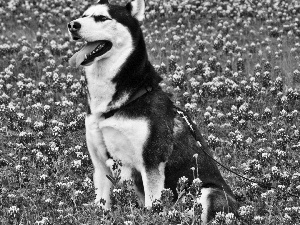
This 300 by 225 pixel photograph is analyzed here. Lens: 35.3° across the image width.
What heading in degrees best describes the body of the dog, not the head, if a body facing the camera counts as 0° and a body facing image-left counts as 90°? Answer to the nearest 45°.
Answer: approximately 45°

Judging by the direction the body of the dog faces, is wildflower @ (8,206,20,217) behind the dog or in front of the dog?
in front
